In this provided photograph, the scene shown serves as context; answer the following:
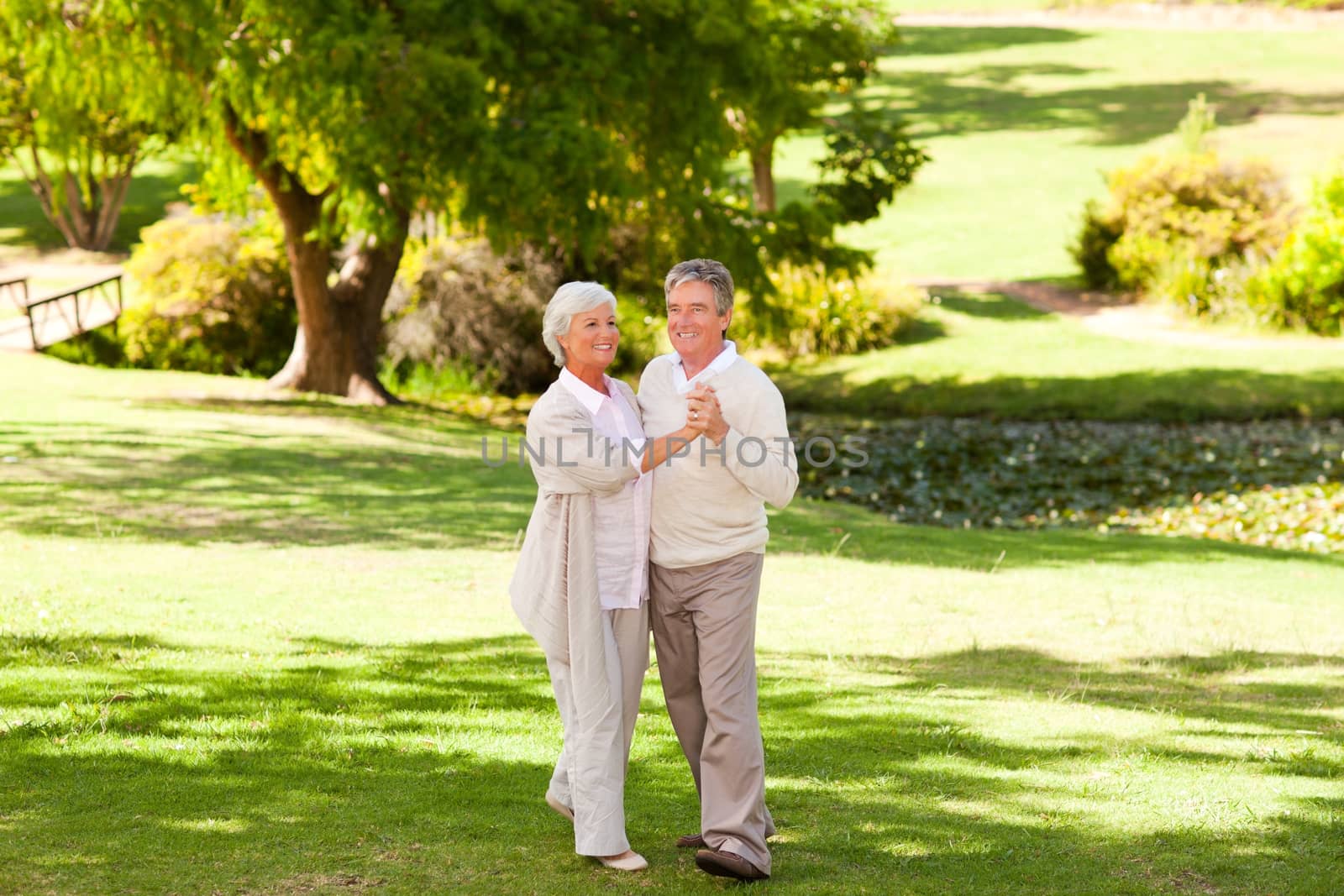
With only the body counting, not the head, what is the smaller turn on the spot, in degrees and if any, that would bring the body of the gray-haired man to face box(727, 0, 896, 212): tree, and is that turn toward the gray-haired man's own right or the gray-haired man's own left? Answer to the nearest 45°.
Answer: approximately 135° to the gray-haired man's own right

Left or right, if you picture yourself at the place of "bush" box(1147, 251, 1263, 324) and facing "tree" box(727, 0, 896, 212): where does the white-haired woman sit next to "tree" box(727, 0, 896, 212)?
left

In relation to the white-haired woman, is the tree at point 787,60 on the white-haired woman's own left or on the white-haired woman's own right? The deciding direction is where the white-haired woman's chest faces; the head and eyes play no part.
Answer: on the white-haired woman's own left

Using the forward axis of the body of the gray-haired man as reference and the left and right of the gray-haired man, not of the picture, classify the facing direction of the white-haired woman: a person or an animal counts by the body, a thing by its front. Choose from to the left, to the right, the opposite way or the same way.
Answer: to the left

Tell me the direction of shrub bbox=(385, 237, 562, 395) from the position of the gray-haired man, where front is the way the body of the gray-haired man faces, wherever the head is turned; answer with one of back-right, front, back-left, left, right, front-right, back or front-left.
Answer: back-right

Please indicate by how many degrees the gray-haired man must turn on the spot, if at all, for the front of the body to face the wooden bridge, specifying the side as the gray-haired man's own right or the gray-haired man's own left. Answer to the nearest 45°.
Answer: approximately 90° to the gray-haired man's own right

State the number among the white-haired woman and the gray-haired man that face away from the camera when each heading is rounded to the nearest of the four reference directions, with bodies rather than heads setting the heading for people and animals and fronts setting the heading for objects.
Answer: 0

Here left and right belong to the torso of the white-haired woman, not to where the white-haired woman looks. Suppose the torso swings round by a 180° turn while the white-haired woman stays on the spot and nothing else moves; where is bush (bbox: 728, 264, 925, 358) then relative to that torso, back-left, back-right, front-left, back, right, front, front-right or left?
front-right

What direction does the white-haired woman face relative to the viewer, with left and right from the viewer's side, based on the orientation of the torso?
facing the viewer and to the right of the viewer
